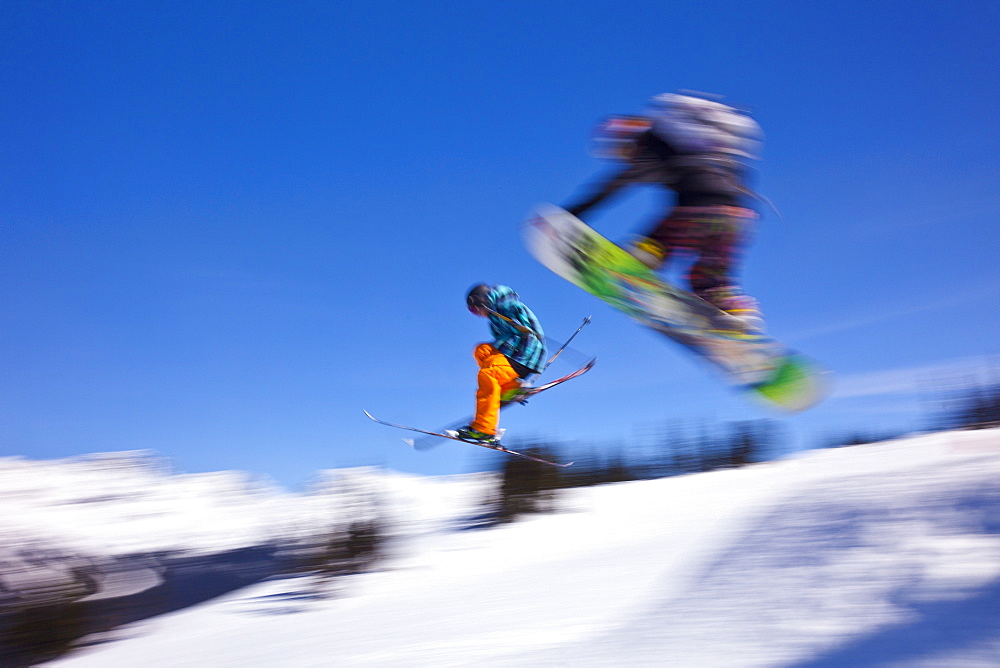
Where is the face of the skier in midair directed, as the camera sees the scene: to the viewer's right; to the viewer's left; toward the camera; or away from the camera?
to the viewer's left

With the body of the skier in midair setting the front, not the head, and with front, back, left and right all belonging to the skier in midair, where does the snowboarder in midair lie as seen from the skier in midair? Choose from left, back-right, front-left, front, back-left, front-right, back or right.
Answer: back-left

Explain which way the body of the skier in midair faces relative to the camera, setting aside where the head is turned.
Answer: to the viewer's left
